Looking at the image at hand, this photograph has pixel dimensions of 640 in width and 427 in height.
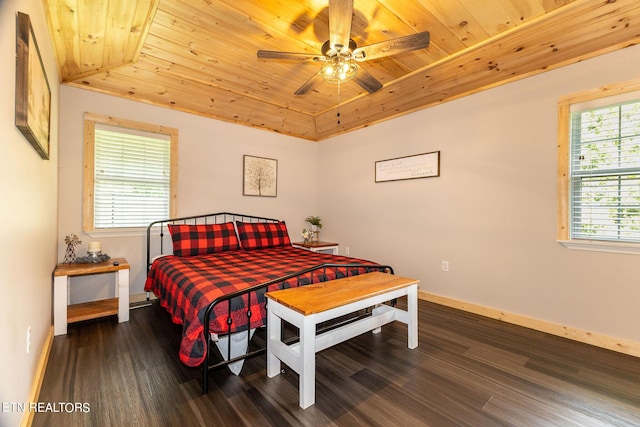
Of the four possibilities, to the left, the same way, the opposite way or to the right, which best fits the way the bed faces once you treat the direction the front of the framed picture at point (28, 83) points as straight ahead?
to the right

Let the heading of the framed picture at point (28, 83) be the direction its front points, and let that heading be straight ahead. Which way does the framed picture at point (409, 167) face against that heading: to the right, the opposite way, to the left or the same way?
the opposite way

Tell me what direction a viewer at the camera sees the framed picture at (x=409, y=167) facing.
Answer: facing the viewer and to the left of the viewer

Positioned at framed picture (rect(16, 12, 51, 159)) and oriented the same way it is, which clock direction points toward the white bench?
The white bench is roughly at 1 o'clock from the framed picture.

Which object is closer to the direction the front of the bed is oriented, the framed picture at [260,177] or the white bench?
the white bench

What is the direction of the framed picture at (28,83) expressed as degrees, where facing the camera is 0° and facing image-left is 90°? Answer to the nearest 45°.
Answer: approximately 270°

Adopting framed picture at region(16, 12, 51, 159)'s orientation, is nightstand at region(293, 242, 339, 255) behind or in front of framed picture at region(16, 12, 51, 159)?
in front

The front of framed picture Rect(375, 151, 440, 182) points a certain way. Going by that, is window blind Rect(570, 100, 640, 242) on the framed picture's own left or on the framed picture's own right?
on the framed picture's own left

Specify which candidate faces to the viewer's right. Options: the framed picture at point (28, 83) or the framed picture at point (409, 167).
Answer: the framed picture at point (28, 83)

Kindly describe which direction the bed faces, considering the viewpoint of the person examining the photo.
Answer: facing the viewer and to the right of the viewer

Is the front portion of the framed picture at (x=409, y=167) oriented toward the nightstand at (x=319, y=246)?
no

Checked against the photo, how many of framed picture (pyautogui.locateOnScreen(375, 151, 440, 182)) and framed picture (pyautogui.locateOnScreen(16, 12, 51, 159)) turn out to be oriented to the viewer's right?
1

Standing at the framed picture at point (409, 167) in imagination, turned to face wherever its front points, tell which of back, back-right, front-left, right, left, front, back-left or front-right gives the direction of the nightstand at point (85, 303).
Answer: front

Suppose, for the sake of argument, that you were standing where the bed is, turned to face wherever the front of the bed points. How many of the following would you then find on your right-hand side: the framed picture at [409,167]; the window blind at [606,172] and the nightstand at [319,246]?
0

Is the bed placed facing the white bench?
yes

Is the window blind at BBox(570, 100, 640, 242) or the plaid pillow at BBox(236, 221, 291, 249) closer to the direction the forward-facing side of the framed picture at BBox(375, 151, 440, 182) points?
the plaid pillow

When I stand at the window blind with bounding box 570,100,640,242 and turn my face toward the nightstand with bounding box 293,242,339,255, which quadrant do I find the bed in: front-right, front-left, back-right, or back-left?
front-left

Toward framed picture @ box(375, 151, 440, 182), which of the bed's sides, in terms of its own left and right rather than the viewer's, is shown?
left

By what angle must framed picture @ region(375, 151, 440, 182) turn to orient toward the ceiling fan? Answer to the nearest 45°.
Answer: approximately 45° to its left
